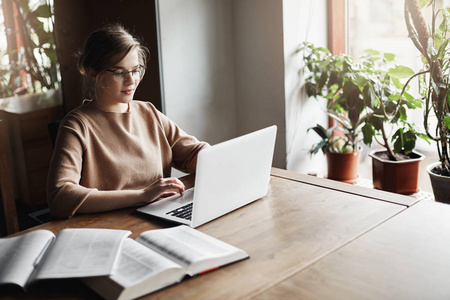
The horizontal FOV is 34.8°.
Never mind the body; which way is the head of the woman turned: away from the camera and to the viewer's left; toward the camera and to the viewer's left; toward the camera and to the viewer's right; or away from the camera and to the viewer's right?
toward the camera and to the viewer's right

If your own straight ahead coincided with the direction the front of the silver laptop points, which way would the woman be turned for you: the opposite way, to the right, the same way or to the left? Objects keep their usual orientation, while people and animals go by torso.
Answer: the opposite way

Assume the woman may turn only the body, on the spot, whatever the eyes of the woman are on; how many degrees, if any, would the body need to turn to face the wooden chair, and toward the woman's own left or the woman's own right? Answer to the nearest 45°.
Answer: approximately 180°

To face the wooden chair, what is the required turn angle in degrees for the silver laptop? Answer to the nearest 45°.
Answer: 0° — it already faces it

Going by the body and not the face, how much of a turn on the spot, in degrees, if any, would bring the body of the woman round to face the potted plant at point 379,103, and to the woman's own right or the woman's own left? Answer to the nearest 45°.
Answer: approximately 90° to the woman's own left

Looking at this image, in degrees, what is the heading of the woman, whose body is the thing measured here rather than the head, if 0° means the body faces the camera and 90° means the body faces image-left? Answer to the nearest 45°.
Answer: approximately 315°

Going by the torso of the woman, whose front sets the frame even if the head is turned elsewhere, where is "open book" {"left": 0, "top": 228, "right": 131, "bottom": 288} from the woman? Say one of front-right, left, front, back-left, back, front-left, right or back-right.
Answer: front-right

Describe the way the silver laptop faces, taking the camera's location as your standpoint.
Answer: facing away from the viewer and to the left of the viewer

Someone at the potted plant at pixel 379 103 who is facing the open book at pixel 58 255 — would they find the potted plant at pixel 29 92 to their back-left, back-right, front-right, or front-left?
front-right
